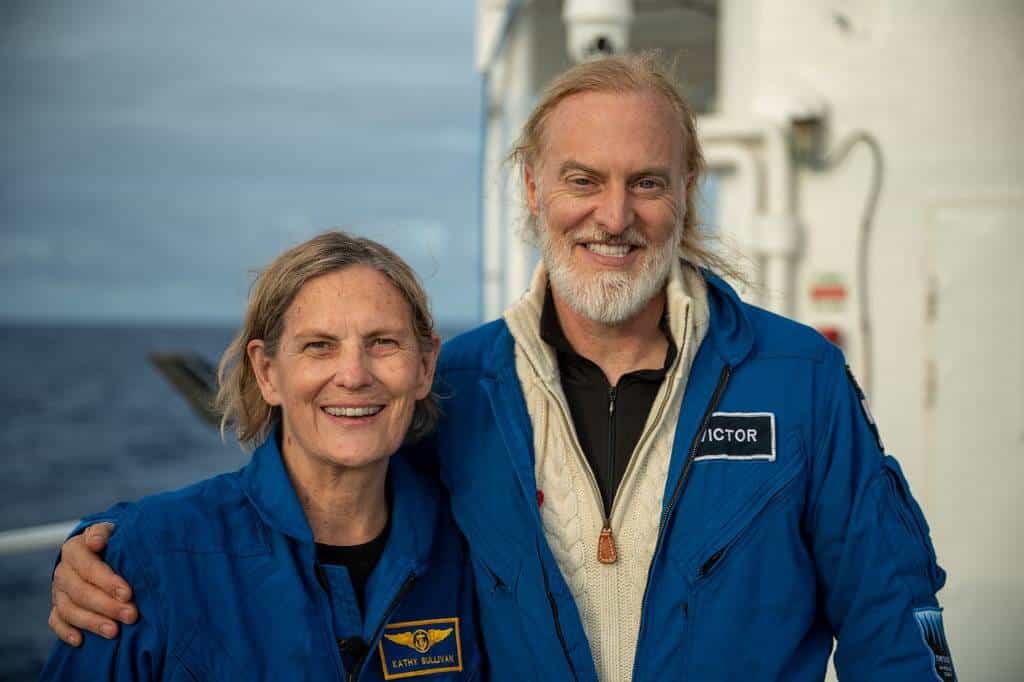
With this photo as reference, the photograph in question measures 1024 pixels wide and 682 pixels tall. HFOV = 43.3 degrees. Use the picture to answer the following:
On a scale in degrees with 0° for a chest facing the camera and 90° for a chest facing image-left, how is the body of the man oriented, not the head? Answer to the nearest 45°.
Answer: approximately 0°

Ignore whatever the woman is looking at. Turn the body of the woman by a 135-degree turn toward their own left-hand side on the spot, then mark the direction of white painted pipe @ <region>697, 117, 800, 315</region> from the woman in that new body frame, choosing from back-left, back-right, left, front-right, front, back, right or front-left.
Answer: front-right

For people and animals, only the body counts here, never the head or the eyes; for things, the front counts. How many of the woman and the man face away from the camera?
0

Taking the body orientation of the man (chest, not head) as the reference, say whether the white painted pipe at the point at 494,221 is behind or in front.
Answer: behind

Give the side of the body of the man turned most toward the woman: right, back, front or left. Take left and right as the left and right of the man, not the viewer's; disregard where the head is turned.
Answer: right

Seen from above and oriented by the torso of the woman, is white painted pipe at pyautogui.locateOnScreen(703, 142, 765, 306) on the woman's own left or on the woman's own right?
on the woman's own left

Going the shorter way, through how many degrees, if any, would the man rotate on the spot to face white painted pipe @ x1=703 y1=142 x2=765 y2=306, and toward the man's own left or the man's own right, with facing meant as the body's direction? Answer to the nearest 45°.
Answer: approximately 180°

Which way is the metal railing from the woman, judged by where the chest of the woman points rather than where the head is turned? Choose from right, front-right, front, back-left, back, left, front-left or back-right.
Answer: back

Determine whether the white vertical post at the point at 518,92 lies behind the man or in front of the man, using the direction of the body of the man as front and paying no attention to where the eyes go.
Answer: behind

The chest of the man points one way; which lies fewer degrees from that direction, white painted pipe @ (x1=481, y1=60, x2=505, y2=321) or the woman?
the woman
